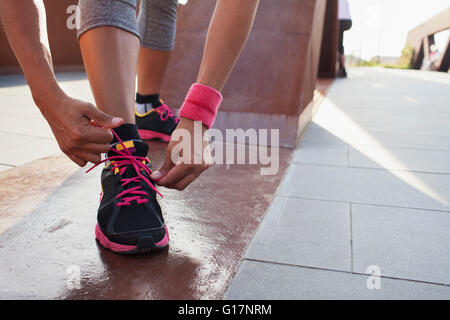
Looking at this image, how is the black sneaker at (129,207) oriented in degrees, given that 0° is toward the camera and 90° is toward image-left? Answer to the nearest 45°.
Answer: approximately 0°

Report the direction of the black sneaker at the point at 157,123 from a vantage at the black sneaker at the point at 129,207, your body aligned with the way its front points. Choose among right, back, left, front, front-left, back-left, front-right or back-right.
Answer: back
